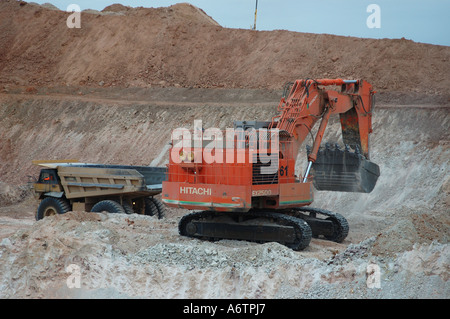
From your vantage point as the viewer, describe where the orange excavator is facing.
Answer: facing away from the viewer and to the right of the viewer

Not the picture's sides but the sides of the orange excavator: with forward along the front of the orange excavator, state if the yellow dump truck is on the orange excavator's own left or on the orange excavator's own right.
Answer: on the orange excavator's own left

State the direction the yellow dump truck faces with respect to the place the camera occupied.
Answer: facing away from the viewer and to the left of the viewer

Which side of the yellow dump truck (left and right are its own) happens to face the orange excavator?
back

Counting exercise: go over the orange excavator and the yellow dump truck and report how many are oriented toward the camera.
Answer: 0
